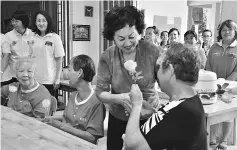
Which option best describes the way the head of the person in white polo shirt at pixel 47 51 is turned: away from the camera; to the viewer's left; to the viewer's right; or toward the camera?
toward the camera

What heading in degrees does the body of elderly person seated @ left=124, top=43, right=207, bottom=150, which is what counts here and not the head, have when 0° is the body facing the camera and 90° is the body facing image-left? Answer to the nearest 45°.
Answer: approximately 135°

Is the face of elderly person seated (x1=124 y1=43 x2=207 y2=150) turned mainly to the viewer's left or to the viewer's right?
to the viewer's left

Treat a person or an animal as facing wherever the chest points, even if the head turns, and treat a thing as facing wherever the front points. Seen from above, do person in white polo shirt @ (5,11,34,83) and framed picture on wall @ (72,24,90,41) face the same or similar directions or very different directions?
same or similar directions

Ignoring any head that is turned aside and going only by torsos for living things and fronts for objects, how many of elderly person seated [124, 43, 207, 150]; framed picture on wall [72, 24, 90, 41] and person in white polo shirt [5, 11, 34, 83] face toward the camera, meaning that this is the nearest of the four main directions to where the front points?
2

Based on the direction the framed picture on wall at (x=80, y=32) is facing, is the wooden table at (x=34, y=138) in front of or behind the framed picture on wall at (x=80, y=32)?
in front

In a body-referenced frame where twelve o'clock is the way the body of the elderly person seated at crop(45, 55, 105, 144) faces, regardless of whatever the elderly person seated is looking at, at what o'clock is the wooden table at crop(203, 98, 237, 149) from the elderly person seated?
The wooden table is roughly at 7 o'clock from the elderly person seated.

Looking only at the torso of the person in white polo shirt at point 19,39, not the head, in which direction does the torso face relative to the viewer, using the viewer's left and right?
facing the viewer

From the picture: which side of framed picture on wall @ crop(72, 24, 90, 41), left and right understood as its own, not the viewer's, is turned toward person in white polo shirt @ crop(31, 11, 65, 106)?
front

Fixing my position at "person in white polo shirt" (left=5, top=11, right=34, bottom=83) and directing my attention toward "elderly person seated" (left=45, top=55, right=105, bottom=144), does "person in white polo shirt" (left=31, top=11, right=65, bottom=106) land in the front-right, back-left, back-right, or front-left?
front-left

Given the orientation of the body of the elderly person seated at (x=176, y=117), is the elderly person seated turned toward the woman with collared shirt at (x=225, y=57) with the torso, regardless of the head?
no

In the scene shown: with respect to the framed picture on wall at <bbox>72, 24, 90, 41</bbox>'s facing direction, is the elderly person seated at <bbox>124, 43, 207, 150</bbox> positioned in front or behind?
in front

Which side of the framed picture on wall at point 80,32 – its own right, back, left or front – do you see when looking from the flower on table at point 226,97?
front
